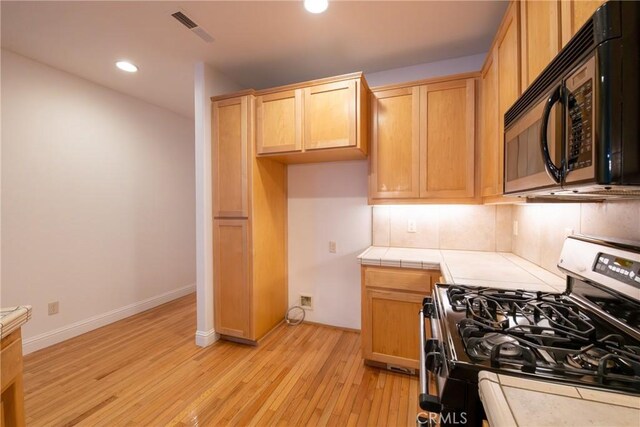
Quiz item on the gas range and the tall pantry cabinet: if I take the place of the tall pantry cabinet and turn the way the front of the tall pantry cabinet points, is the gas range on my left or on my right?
on my left

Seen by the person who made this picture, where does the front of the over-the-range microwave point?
facing the viewer and to the left of the viewer

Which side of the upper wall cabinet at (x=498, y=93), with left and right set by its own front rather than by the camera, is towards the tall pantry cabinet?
front

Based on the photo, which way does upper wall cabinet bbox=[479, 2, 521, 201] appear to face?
to the viewer's left

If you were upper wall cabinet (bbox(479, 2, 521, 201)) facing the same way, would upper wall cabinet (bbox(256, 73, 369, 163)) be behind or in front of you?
in front

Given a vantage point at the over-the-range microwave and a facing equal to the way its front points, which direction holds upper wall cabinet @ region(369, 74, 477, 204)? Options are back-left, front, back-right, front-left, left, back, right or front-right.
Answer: right

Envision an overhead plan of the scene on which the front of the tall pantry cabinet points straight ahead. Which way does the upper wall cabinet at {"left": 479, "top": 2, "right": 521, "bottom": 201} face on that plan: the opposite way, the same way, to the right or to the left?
to the right

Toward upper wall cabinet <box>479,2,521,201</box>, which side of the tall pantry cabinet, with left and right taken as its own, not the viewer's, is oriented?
left
